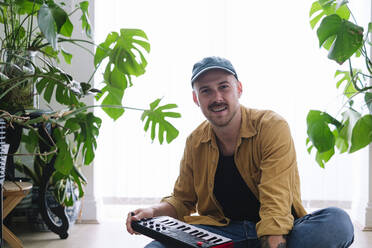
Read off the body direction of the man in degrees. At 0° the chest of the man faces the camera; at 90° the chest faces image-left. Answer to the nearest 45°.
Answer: approximately 0°

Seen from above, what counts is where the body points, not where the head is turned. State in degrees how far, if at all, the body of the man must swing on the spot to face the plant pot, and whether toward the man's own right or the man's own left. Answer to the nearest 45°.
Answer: approximately 90° to the man's own right

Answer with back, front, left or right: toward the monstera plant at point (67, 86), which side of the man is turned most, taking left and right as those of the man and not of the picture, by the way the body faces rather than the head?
right
